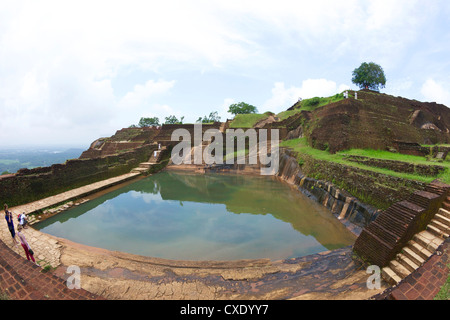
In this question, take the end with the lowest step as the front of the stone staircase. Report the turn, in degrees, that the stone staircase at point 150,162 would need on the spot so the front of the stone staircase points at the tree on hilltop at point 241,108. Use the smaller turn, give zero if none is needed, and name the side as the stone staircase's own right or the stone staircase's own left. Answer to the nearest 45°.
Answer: approximately 180°

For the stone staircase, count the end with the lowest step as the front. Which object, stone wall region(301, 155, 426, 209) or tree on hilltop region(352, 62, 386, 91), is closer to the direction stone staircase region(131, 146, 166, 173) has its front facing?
the stone wall

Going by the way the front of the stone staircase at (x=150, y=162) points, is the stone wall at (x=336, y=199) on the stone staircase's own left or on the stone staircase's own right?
on the stone staircase's own left

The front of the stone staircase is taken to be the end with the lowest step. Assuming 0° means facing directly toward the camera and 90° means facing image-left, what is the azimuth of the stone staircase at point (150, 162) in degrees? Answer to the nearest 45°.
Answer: approximately 45°

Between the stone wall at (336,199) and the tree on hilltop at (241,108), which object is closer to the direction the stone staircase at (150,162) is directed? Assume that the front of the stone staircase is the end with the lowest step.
the stone wall

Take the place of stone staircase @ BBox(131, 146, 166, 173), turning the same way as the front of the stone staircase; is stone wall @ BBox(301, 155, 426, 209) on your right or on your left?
on your left

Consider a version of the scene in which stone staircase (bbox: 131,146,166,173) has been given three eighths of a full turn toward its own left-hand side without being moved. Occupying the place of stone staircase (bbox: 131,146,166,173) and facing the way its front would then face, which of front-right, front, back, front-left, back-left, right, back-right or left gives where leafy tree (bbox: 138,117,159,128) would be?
left

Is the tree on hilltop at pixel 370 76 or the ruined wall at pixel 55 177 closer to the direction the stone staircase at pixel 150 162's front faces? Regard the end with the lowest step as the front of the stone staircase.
the ruined wall

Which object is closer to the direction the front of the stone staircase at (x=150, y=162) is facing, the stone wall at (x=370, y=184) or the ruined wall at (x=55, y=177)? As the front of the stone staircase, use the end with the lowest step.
the ruined wall

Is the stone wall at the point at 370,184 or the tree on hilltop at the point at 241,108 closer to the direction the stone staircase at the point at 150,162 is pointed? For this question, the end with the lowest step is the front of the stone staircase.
the stone wall

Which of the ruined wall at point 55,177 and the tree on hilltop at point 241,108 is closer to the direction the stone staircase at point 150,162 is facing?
the ruined wall
